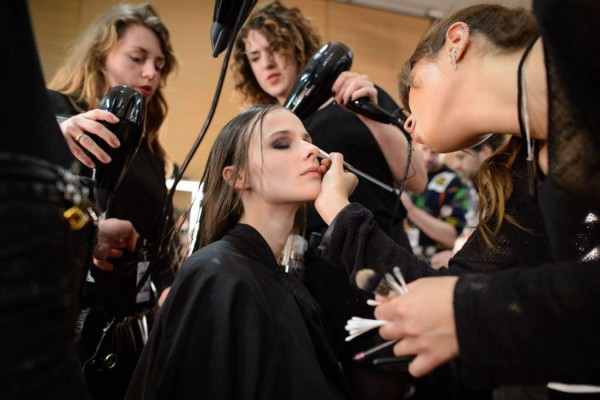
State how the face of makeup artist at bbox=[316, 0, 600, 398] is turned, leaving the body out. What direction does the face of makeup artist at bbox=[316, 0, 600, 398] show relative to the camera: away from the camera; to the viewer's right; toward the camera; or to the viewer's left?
to the viewer's left

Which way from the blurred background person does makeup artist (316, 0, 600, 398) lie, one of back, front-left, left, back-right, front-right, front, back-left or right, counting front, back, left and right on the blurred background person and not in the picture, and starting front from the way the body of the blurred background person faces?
front-left

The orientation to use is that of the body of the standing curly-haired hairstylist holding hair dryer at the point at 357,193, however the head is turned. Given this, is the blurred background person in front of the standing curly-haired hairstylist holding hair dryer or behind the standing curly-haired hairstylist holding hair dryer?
behind

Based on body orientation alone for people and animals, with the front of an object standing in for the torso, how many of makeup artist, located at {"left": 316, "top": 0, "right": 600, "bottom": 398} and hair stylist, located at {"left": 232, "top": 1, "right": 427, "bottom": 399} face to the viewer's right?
0

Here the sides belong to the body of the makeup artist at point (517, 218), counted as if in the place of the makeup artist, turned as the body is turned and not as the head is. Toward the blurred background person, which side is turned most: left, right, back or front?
right

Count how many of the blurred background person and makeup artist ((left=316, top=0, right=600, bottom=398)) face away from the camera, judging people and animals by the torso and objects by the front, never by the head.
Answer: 0

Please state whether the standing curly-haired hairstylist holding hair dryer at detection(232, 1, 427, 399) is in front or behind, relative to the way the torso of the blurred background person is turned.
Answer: in front

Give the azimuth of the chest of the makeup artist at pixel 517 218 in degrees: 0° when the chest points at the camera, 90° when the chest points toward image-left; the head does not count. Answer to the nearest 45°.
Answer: approximately 90°
